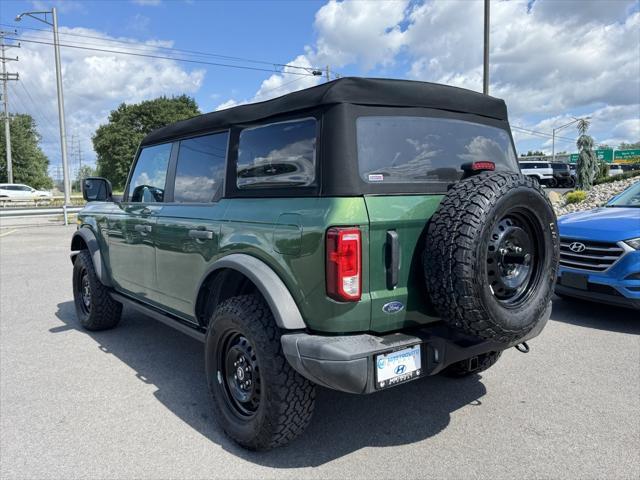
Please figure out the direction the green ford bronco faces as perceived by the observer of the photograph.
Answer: facing away from the viewer and to the left of the viewer

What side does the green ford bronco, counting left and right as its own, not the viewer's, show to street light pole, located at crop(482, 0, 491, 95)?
right

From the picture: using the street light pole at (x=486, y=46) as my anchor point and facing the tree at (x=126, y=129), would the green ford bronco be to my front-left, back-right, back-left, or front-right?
back-left

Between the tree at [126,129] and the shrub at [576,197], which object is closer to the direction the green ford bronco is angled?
the tree

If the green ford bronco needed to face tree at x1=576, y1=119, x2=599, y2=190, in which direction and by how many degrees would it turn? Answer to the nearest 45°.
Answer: approximately 90° to its right

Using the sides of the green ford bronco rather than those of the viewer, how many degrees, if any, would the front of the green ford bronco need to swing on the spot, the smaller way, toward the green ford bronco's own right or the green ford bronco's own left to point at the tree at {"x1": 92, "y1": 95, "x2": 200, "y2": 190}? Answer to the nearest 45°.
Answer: approximately 45° to the green ford bronco's own right

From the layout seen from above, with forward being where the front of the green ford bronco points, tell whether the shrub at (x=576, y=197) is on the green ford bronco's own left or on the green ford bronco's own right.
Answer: on the green ford bronco's own right
